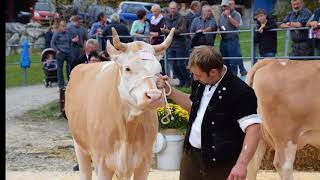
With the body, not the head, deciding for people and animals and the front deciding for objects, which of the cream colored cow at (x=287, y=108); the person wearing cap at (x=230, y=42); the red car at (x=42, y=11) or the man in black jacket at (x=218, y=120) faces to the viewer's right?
the cream colored cow

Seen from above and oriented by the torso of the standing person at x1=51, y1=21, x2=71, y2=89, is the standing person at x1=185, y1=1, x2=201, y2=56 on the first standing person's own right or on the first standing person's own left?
on the first standing person's own left

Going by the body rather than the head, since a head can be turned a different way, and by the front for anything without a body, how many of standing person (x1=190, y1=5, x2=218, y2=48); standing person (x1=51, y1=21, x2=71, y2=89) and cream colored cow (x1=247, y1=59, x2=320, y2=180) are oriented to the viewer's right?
1

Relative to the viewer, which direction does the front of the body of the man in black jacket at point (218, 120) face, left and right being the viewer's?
facing the viewer and to the left of the viewer

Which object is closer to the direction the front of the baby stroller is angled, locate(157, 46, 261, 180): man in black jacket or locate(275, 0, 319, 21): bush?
the man in black jacket

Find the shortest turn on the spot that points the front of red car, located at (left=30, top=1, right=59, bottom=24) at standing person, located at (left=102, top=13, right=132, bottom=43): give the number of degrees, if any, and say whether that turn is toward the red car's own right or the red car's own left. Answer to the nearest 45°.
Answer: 0° — it already faces them

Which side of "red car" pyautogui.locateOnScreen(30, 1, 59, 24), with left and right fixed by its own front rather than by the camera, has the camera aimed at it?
front

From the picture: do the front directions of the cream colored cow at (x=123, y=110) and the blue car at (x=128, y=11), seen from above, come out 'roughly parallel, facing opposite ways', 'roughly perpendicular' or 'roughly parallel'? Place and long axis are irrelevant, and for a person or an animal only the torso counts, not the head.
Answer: roughly perpendicular

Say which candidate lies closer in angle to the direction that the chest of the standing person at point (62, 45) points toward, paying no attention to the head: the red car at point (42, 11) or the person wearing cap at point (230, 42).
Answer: the person wearing cap

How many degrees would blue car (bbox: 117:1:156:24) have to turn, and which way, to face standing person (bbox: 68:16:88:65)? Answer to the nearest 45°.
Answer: approximately 45° to its left

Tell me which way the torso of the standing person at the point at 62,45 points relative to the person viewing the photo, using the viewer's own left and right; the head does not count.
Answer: facing the viewer
